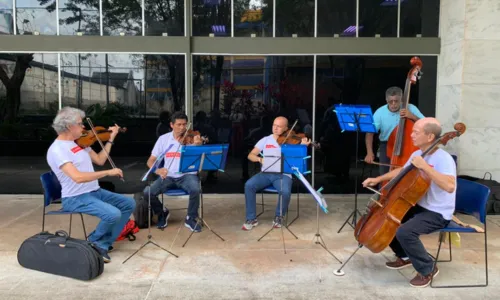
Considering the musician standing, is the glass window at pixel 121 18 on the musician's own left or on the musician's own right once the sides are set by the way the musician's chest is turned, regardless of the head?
on the musician's own right

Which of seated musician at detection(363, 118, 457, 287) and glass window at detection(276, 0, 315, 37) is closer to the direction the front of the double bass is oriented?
the seated musician

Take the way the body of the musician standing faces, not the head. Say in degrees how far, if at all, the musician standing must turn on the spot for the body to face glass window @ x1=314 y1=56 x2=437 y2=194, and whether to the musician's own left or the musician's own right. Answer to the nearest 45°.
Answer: approximately 180°

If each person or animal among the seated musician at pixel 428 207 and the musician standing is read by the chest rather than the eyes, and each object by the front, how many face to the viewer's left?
1

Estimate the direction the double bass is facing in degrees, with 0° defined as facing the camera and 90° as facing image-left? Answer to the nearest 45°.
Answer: approximately 45°

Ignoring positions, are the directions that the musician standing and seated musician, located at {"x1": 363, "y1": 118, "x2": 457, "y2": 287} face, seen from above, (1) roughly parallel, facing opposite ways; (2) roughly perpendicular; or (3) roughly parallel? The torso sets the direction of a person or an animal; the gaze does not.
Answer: roughly perpendicular

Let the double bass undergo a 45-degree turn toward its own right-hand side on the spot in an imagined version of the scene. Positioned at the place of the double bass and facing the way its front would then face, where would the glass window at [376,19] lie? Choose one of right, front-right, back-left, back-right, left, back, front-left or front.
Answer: right

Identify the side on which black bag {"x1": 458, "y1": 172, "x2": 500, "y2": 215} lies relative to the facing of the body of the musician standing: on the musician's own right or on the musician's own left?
on the musician's own left

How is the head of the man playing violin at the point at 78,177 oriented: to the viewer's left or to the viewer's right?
to the viewer's right

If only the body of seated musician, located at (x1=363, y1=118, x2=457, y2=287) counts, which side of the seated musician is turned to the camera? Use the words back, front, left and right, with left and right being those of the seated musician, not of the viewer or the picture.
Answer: left
